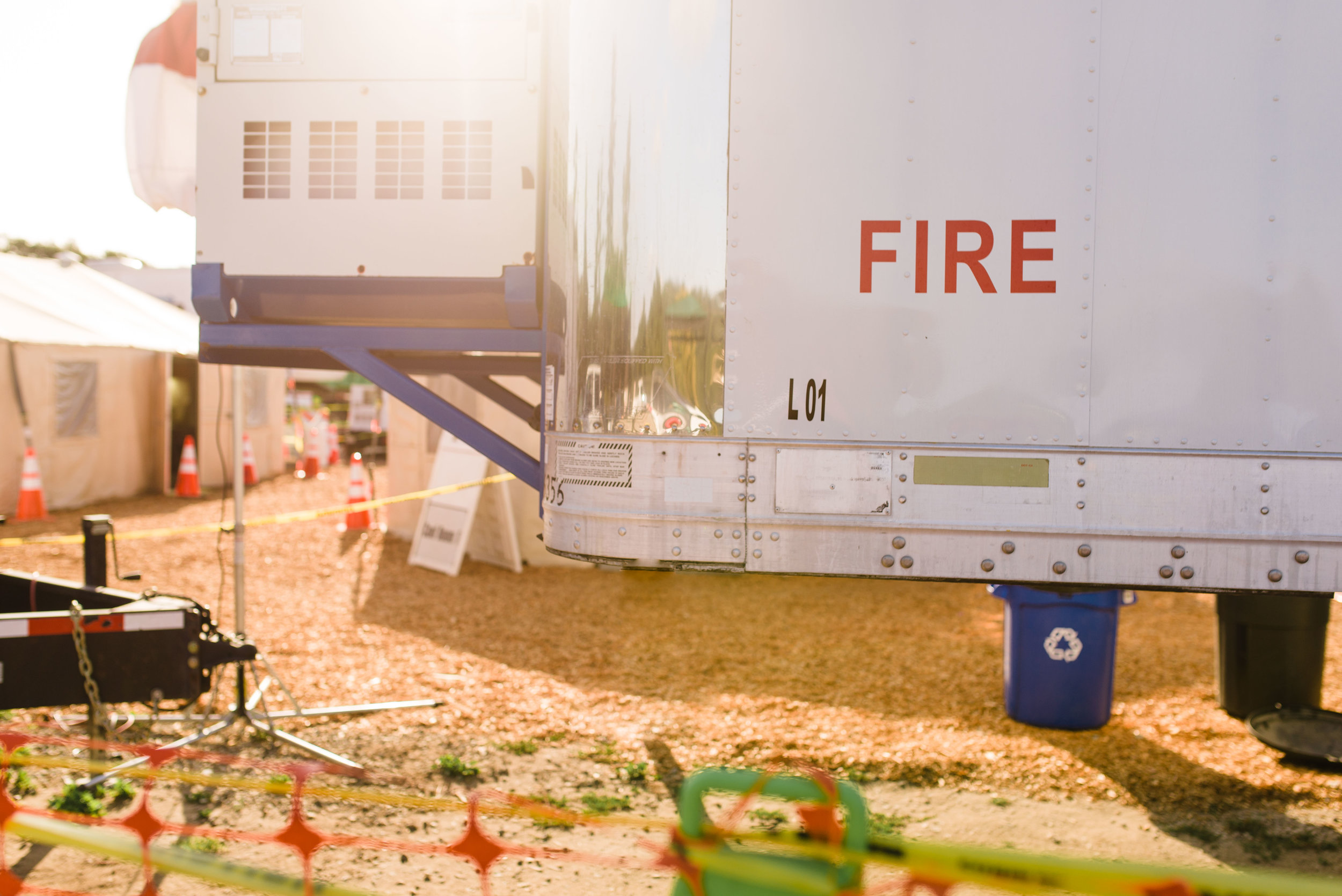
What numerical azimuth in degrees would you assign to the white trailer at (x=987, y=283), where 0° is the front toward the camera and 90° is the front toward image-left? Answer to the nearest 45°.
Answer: approximately 90°

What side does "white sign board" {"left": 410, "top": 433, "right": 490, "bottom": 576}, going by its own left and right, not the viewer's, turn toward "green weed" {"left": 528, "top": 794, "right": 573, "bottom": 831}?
front

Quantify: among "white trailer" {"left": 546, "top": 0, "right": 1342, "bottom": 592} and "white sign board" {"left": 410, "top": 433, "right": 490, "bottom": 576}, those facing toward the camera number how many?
1

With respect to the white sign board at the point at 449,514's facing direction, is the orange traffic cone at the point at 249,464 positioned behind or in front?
behind

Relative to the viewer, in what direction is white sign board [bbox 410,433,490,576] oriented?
toward the camera

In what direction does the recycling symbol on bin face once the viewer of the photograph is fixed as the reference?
facing the viewer

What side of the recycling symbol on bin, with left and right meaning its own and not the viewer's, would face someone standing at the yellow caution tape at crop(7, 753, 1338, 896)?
front

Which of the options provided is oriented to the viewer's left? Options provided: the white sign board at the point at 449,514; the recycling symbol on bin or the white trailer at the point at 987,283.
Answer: the white trailer

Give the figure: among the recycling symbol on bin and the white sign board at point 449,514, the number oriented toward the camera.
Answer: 2

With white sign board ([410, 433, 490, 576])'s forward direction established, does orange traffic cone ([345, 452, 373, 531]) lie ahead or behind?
behind

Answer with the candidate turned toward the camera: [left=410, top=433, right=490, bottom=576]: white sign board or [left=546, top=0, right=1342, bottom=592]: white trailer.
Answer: the white sign board

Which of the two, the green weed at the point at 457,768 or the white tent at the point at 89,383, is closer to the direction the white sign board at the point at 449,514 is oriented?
the green weed

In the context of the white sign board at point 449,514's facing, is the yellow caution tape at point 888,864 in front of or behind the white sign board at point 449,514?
in front

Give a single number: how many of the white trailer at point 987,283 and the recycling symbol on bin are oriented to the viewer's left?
1

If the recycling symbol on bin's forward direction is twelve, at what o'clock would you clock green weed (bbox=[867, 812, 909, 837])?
The green weed is roughly at 1 o'clock from the recycling symbol on bin.
